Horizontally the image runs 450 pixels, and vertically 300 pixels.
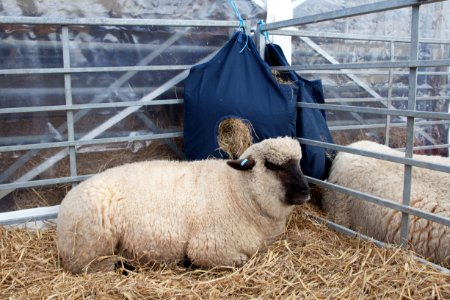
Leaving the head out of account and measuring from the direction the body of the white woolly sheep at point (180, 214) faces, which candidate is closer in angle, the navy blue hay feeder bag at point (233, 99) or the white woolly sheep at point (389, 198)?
the white woolly sheep

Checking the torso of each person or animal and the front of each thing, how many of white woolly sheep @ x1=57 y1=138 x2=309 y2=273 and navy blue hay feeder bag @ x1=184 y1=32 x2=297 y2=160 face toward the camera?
1

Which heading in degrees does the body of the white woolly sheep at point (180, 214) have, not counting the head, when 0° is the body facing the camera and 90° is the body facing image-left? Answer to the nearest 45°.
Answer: approximately 270°

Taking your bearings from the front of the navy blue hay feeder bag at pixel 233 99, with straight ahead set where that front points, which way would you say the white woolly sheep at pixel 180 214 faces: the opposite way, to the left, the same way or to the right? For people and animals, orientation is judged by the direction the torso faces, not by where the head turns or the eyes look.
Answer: to the left

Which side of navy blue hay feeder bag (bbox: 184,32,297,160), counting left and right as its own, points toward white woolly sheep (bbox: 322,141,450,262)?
left

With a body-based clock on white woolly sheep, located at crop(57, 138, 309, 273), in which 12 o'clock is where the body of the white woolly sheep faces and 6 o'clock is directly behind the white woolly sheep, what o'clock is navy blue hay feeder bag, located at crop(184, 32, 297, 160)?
The navy blue hay feeder bag is roughly at 10 o'clock from the white woolly sheep.

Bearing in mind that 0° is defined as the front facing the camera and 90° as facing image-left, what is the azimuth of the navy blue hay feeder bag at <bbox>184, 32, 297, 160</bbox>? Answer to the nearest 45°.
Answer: approximately 0°
